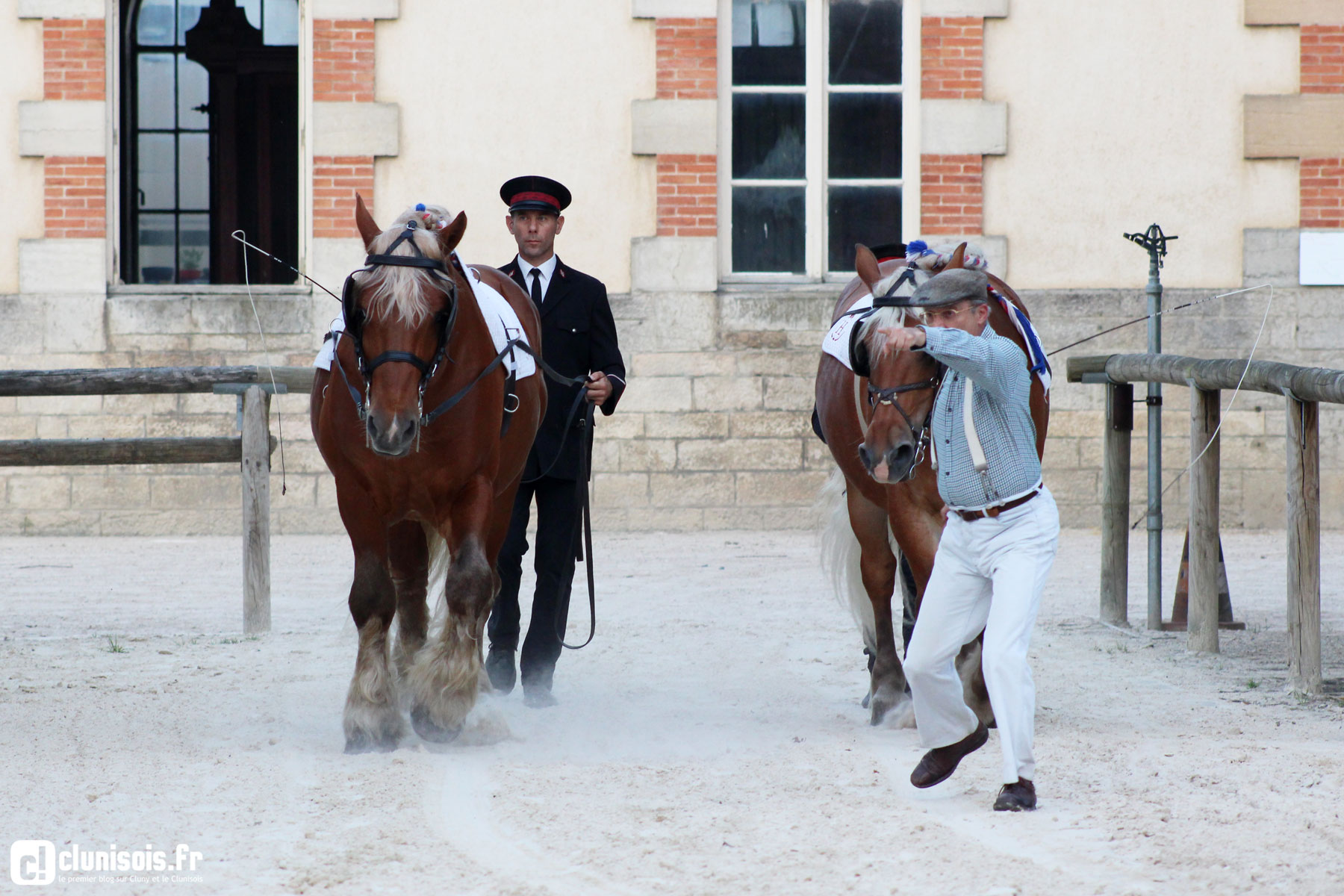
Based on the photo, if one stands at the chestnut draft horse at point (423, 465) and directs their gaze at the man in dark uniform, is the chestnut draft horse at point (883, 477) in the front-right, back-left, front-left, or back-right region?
front-right

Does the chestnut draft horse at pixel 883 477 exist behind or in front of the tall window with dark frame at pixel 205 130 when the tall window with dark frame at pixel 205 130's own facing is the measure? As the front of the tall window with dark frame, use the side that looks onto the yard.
in front

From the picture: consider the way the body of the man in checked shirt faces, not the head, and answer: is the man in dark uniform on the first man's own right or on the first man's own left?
on the first man's own right

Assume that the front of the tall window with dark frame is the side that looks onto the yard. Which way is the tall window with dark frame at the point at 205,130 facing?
toward the camera

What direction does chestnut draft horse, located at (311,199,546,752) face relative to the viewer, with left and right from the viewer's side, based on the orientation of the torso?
facing the viewer

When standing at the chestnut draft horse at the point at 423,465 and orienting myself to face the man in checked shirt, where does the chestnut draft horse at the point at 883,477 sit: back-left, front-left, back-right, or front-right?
front-left

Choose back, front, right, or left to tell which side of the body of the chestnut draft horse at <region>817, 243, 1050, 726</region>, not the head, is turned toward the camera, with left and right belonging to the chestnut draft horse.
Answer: front

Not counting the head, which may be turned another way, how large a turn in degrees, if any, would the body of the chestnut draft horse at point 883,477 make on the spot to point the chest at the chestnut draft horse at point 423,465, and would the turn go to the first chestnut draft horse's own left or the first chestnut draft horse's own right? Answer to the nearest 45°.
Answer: approximately 90° to the first chestnut draft horse's own right

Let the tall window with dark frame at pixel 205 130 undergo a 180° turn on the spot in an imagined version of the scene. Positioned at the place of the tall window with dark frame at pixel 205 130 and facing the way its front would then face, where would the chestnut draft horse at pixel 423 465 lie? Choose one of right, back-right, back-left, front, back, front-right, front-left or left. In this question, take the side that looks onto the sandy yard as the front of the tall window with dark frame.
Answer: back

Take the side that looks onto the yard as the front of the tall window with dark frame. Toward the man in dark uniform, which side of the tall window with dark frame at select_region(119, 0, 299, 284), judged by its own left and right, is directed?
front
